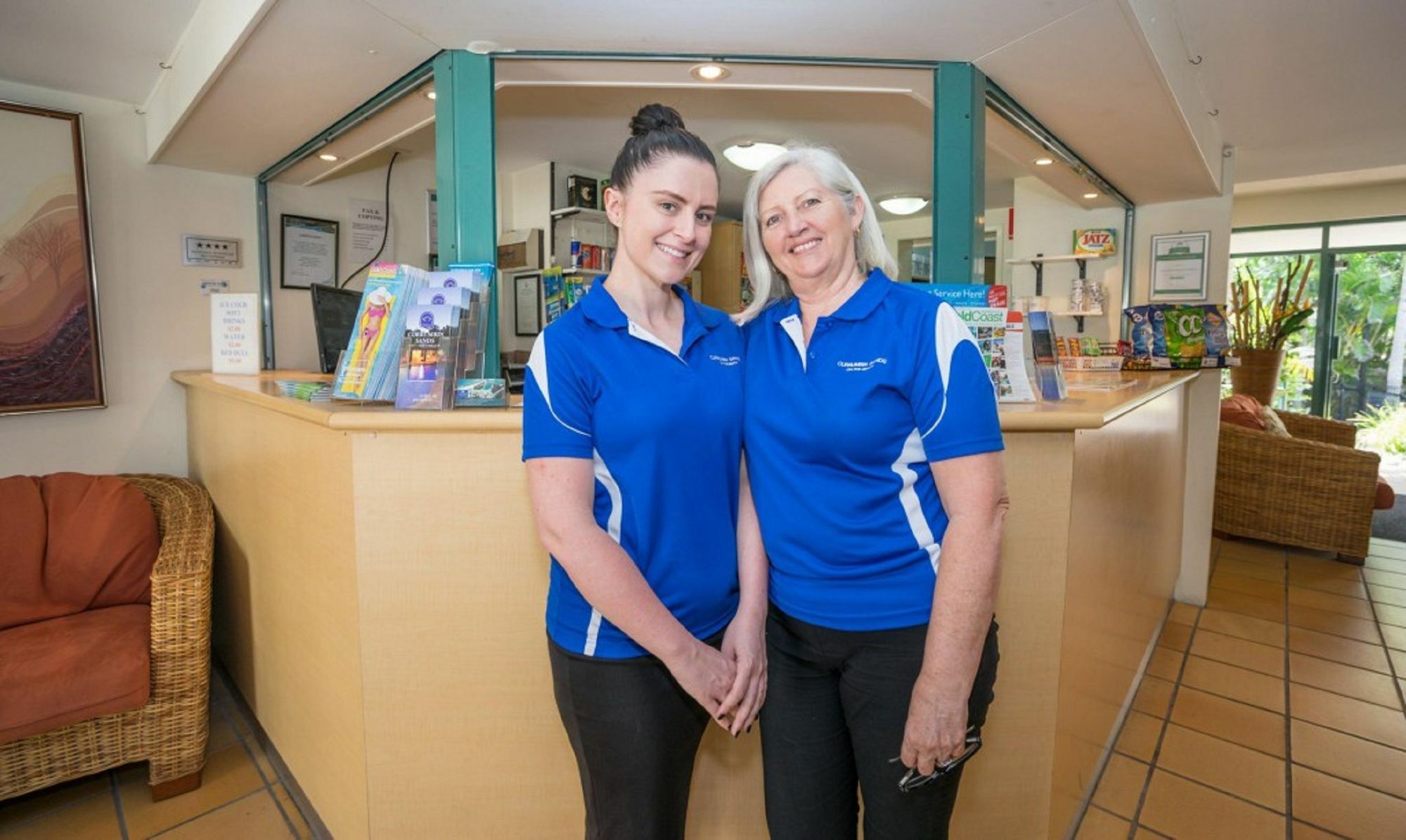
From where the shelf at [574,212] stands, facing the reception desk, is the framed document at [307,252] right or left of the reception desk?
right

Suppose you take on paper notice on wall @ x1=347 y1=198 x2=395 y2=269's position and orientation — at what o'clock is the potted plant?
The potted plant is roughly at 9 o'clock from the paper notice on wall.

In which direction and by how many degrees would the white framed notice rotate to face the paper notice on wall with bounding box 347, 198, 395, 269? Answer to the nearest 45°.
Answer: approximately 45° to its right

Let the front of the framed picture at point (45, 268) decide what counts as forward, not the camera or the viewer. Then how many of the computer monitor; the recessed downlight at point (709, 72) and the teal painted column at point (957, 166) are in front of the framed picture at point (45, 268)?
3

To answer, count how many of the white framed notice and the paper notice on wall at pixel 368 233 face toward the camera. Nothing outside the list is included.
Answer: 2

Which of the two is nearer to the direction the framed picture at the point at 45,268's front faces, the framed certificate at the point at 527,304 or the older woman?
the older woman
